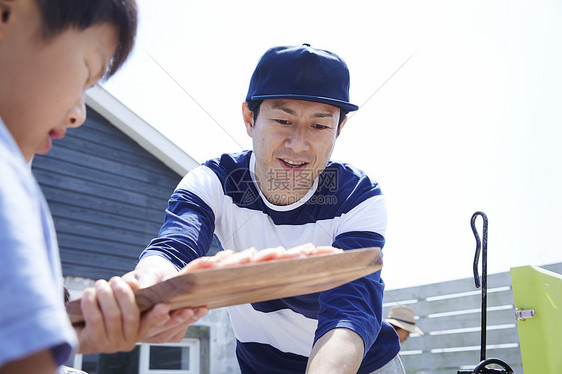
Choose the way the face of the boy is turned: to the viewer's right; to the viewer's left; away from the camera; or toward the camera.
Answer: to the viewer's right

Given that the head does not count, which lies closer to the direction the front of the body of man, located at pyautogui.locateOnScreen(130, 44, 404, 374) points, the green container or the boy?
the boy

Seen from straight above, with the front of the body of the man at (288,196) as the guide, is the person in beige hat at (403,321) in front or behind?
behind

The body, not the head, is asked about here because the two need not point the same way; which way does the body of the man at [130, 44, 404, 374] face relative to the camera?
toward the camera

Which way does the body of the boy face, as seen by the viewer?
to the viewer's right

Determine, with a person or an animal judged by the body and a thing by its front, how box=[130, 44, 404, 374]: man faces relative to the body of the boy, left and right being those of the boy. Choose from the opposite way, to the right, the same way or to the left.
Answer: to the right
